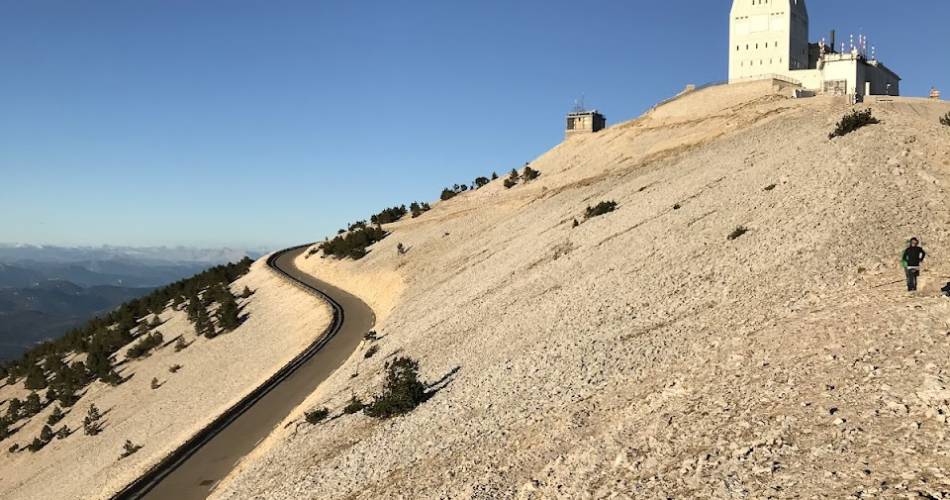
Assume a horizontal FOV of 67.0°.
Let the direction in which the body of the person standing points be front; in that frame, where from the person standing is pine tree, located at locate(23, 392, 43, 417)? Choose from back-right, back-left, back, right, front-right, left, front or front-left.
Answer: right

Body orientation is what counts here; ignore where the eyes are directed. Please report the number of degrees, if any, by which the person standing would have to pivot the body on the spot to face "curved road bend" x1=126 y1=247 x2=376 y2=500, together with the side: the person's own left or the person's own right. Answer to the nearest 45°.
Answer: approximately 90° to the person's own right

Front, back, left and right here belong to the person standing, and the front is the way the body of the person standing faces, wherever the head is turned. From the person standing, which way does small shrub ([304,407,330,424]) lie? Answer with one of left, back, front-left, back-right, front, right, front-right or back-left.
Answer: right

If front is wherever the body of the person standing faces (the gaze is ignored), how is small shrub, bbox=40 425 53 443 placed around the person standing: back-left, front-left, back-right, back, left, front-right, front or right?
right

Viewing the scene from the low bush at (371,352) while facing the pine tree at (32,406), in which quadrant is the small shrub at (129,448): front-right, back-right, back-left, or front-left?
front-left

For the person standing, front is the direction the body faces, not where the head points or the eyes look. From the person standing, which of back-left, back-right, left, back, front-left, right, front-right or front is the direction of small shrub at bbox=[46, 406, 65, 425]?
right

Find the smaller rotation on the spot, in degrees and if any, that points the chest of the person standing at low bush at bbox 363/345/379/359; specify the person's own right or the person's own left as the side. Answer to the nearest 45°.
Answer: approximately 90° to the person's own right

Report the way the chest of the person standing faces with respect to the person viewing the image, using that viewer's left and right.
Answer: facing the viewer

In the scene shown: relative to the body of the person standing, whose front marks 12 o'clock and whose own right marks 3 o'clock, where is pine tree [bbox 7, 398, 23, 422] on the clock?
The pine tree is roughly at 3 o'clock from the person standing.

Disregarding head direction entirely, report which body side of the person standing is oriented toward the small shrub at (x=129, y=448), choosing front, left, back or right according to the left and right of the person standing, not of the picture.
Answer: right
